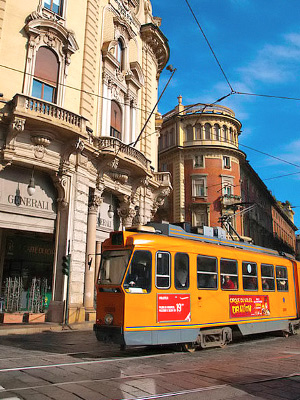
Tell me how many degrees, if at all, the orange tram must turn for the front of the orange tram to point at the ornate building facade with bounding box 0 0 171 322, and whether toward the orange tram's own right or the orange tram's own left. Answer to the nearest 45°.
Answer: approximately 90° to the orange tram's own right

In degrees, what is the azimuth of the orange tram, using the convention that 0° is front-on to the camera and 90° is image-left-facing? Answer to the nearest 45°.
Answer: approximately 45°

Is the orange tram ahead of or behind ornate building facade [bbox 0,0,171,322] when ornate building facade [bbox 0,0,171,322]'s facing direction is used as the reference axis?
ahead

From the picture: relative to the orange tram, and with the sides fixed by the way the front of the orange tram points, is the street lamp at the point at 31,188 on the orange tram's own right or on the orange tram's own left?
on the orange tram's own right

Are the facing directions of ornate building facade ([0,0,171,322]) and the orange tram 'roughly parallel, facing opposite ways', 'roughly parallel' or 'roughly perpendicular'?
roughly perpendicular
